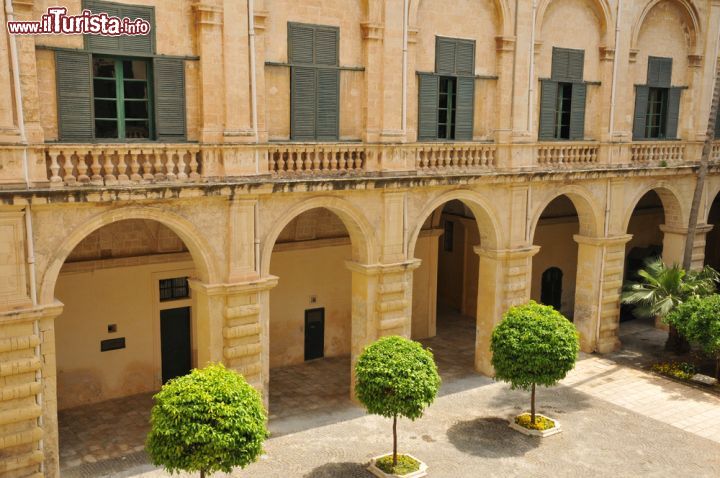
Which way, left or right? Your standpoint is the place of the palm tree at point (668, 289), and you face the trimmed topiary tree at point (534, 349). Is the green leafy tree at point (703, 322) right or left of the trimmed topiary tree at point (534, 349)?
left

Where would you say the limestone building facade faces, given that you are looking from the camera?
facing the viewer and to the right of the viewer

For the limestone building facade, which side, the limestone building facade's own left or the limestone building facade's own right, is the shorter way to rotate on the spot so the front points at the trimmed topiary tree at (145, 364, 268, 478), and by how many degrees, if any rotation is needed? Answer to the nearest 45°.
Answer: approximately 45° to the limestone building facade's own right
